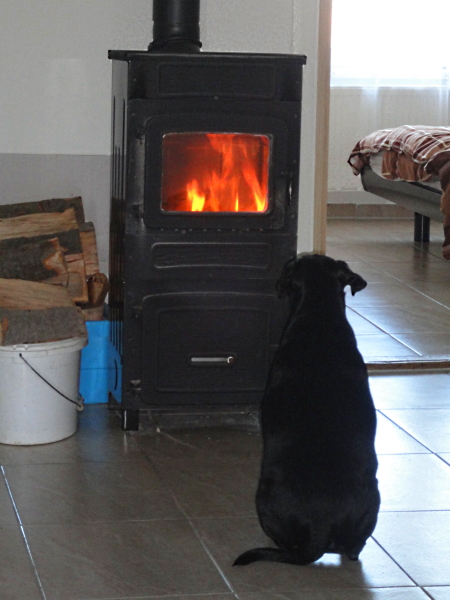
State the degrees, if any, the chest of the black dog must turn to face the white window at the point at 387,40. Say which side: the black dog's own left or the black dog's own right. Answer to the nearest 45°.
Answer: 0° — it already faces it

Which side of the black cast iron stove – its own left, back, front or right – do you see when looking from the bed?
back

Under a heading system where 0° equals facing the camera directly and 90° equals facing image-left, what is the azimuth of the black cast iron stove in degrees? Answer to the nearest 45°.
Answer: approximately 0°

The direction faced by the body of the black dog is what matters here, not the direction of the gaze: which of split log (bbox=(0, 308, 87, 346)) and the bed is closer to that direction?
the bed

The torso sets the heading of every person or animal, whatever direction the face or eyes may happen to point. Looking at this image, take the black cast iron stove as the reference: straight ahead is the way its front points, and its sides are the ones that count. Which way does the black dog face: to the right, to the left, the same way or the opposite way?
the opposite way

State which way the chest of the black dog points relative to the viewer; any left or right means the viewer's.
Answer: facing away from the viewer

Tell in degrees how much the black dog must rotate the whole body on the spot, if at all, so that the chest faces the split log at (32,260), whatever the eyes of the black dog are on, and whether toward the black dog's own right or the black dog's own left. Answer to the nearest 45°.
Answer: approximately 45° to the black dog's own left

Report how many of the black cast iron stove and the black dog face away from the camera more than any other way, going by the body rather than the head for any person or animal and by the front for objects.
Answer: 1

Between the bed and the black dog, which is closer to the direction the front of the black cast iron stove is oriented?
the black dog
